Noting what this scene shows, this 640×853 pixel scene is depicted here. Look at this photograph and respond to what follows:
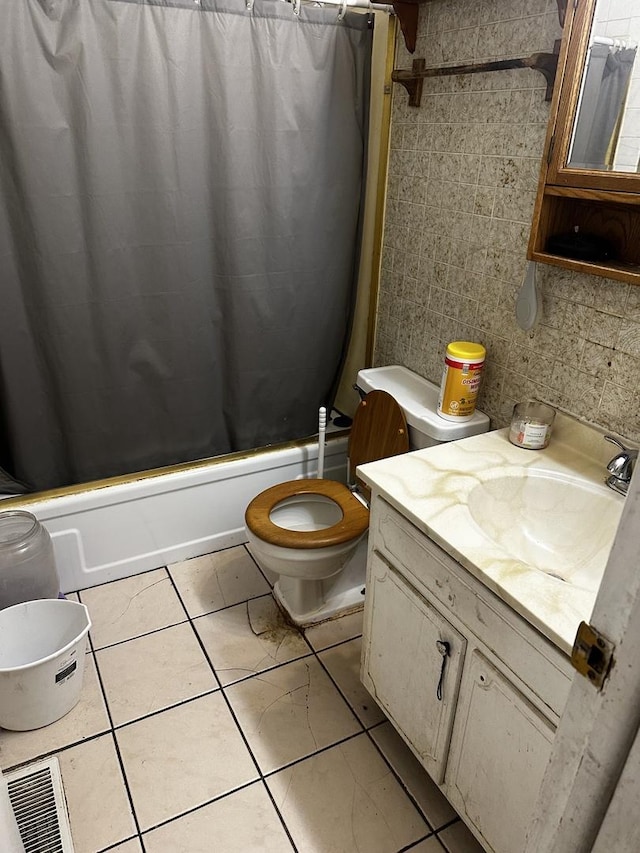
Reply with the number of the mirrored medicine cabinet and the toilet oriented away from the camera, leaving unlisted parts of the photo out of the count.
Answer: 0

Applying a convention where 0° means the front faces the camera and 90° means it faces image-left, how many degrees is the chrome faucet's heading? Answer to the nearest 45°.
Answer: approximately 45°

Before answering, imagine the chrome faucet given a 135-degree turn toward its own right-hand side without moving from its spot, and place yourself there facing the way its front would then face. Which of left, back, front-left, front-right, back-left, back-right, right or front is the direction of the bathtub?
left

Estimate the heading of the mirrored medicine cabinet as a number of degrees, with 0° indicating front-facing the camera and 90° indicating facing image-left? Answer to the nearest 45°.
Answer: approximately 45°

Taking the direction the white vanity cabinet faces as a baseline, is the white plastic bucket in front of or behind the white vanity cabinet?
in front

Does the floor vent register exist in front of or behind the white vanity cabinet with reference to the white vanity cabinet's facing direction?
in front
